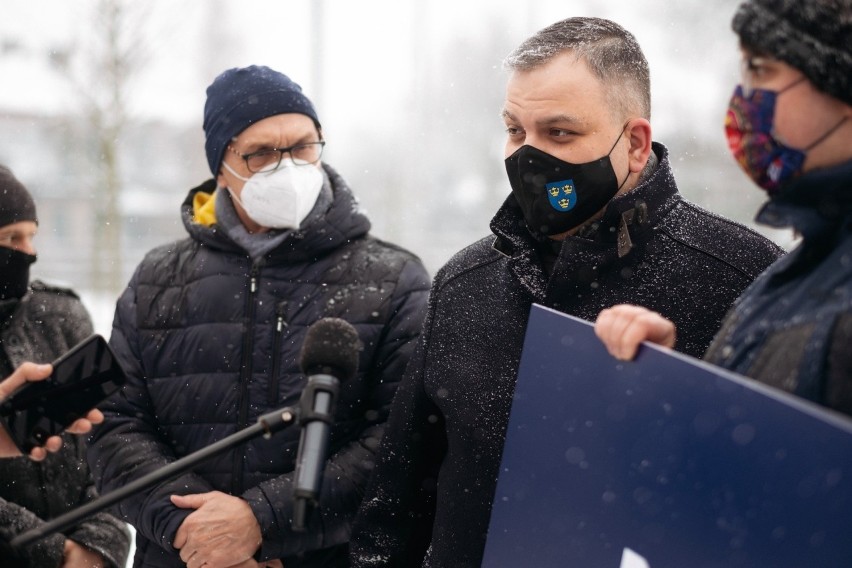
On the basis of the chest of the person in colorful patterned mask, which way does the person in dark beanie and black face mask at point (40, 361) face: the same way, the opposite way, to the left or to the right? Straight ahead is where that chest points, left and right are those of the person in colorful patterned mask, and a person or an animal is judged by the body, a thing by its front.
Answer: the opposite way

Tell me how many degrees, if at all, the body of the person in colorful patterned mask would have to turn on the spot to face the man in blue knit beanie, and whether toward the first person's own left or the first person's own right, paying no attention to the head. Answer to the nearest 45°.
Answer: approximately 45° to the first person's own right

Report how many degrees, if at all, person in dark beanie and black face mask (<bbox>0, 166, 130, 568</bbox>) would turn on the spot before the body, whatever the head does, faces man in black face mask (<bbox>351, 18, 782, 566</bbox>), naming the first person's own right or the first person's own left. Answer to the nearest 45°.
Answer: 0° — they already face them

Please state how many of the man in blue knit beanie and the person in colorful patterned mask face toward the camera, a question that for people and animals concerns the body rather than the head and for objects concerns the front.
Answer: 1

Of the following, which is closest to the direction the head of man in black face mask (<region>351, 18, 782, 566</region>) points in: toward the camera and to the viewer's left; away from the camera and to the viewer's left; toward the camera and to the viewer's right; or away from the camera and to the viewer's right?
toward the camera and to the viewer's left

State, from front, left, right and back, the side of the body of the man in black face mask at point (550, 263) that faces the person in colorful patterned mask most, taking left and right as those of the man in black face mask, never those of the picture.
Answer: left

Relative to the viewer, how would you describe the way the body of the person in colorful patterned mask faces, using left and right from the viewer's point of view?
facing to the left of the viewer

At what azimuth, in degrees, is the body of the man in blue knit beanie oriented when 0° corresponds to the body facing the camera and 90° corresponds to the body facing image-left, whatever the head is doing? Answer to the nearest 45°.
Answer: approximately 0°

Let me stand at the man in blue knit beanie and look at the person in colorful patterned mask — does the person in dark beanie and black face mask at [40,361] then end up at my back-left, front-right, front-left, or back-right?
back-right

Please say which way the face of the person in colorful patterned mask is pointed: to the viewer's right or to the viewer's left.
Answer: to the viewer's left
